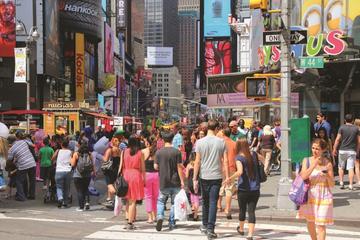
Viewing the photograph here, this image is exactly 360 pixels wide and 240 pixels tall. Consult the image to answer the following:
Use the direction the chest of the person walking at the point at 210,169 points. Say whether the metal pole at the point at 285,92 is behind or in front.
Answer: in front

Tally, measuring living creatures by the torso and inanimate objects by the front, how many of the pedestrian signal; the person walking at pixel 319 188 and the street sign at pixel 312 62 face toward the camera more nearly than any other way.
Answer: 3

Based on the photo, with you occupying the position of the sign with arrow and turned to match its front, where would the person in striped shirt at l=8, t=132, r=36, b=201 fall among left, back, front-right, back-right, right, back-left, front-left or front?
right

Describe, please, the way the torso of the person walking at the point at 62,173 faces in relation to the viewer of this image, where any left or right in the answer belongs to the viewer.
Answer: facing away from the viewer

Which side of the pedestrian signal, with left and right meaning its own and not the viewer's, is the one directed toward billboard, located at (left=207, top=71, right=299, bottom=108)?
back

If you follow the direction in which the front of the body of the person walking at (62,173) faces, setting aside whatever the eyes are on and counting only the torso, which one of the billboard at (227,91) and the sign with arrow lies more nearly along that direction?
the billboard

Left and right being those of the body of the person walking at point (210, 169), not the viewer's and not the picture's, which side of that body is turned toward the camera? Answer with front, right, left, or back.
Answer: back

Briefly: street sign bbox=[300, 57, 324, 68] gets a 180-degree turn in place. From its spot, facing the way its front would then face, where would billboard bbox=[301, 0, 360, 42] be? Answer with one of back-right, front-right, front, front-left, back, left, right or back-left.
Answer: front

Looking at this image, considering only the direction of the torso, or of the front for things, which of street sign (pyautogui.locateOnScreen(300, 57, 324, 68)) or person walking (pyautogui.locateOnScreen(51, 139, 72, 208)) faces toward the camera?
the street sign

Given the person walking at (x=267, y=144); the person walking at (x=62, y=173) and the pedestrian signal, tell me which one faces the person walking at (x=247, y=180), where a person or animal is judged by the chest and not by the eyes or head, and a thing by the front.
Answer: the pedestrian signal

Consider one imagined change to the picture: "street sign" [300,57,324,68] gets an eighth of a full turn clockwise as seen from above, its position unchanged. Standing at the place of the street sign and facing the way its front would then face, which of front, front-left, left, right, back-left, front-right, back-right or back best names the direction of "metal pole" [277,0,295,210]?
front

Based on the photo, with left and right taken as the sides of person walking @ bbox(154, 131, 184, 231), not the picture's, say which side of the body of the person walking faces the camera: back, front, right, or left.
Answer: back

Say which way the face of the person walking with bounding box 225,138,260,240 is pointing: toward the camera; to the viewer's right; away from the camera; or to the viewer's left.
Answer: away from the camera

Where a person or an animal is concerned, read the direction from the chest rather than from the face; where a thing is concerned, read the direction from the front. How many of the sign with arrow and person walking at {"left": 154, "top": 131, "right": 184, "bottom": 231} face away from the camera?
1

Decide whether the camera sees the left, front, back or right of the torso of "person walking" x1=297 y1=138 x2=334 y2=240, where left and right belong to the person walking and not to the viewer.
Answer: front

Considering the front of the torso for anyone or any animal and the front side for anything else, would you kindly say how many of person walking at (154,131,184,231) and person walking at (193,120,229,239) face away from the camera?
2
